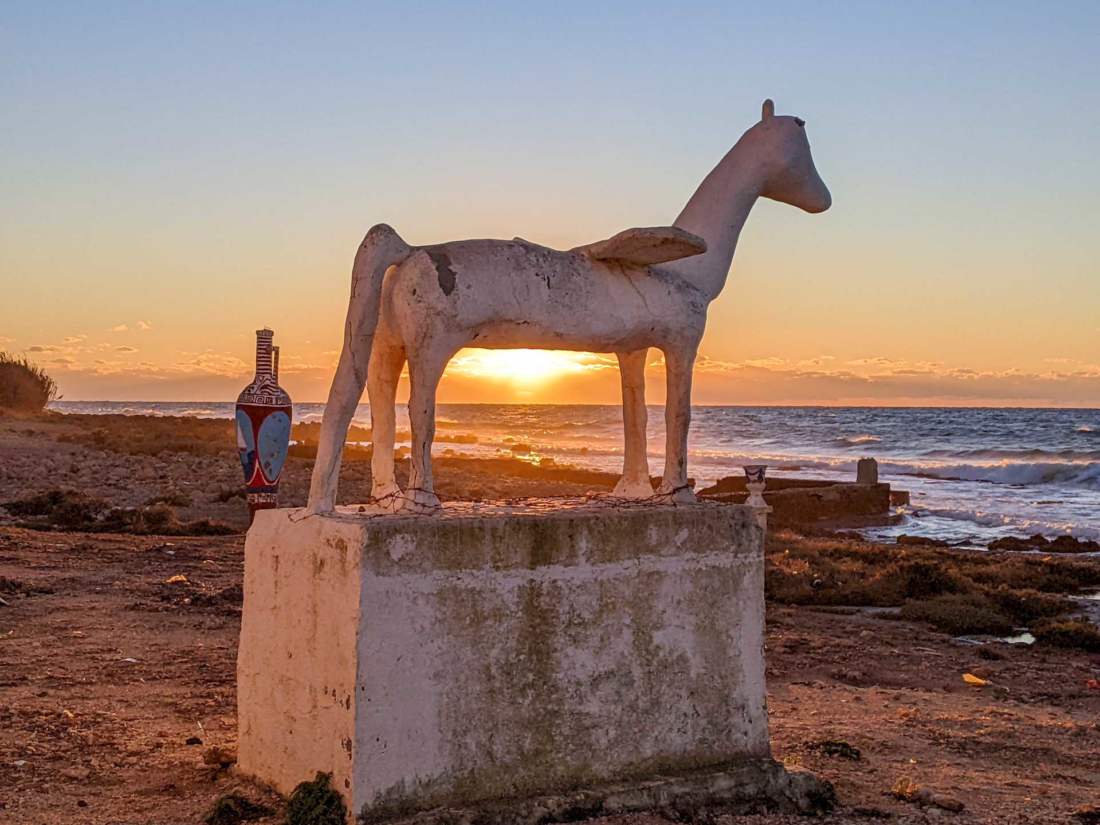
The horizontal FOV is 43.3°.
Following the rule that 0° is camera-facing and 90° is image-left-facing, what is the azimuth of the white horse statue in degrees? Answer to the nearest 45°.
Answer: approximately 270°

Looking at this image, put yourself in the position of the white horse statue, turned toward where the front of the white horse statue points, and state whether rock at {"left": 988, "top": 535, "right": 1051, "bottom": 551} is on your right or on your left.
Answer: on your left

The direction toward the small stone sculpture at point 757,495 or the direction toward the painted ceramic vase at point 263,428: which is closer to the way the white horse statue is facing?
the small stone sculpture

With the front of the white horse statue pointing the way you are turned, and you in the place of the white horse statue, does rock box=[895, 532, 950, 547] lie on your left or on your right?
on your left

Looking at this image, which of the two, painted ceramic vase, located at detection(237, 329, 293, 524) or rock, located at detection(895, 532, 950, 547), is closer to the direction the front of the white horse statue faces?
the rock
